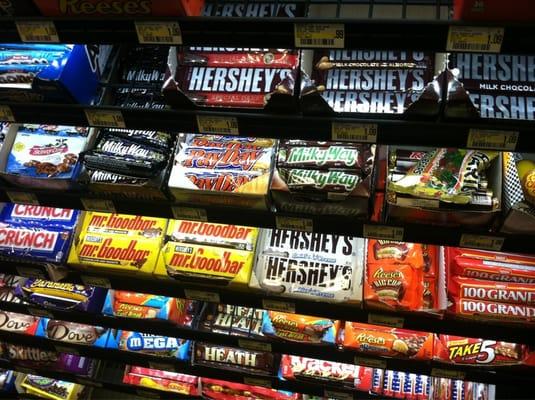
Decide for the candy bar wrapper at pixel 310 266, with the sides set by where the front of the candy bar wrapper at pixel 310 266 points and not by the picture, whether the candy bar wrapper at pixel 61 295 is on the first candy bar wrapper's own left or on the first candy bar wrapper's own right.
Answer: on the first candy bar wrapper's own right

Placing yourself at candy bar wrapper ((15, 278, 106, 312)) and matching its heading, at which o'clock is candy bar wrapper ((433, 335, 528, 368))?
candy bar wrapper ((433, 335, 528, 368)) is roughly at 10 o'clock from candy bar wrapper ((15, 278, 106, 312)).

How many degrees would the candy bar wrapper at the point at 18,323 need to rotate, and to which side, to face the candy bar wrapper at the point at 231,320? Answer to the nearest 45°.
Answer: approximately 45° to its left

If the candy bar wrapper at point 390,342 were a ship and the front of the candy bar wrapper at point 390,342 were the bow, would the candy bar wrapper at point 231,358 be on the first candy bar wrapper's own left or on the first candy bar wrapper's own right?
on the first candy bar wrapper's own right

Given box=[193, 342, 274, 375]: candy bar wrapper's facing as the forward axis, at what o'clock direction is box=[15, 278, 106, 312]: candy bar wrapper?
box=[15, 278, 106, 312]: candy bar wrapper is roughly at 3 o'clock from box=[193, 342, 274, 375]: candy bar wrapper.

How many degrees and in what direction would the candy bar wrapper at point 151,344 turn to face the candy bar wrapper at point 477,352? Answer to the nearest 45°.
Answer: approximately 45° to its left

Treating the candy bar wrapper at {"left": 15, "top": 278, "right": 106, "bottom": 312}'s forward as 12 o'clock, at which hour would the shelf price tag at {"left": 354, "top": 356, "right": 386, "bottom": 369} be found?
The shelf price tag is roughly at 10 o'clock from the candy bar wrapper.

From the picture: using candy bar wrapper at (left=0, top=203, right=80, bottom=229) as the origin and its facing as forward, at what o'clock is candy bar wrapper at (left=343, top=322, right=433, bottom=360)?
candy bar wrapper at (left=343, top=322, right=433, bottom=360) is roughly at 10 o'clock from candy bar wrapper at (left=0, top=203, right=80, bottom=229).

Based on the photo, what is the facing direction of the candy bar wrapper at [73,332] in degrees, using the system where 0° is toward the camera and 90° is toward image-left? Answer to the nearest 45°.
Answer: approximately 0°

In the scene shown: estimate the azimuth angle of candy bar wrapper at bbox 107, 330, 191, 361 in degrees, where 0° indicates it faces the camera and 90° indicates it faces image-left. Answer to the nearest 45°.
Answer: approximately 0°
